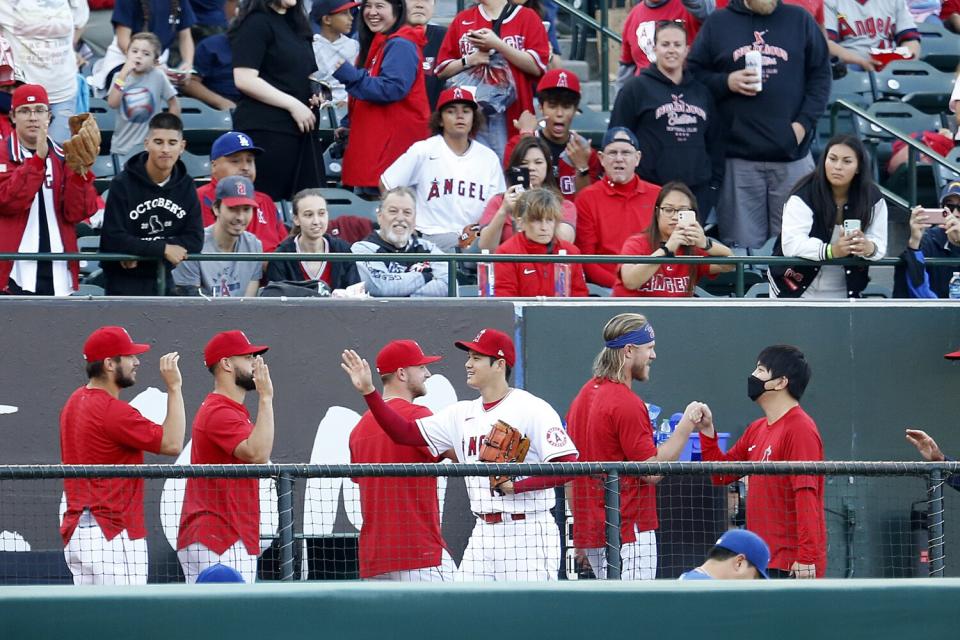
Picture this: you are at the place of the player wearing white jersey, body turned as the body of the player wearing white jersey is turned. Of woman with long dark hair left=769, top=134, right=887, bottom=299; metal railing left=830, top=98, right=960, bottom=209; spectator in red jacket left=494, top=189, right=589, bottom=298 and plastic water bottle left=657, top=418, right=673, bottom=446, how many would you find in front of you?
0

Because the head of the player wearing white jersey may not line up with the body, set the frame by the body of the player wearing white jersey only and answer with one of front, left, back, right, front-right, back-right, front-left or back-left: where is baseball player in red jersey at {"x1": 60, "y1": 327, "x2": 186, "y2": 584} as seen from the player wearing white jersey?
front-right

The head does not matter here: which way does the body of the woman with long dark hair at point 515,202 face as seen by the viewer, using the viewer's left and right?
facing the viewer

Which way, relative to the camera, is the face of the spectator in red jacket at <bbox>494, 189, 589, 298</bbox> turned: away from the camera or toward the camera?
toward the camera

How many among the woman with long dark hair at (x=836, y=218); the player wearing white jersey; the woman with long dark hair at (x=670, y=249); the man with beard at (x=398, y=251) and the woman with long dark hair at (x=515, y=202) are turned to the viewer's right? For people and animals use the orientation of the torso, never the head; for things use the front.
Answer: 0

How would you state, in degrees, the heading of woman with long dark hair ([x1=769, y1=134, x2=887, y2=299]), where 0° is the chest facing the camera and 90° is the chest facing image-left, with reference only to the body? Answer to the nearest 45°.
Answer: approximately 0°

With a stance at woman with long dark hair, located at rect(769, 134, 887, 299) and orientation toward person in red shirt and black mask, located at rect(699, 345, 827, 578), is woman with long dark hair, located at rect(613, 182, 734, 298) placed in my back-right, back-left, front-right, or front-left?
front-right

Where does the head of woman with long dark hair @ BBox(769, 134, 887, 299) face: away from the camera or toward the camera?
toward the camera

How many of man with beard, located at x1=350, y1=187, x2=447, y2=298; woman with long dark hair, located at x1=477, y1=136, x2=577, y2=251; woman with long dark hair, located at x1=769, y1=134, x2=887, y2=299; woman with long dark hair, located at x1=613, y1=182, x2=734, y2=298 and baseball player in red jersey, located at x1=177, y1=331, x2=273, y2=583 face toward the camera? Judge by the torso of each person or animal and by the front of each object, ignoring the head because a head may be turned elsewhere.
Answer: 4

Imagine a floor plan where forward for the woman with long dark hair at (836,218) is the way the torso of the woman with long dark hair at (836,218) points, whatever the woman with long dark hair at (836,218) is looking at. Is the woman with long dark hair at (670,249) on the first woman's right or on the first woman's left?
on the first woman's right

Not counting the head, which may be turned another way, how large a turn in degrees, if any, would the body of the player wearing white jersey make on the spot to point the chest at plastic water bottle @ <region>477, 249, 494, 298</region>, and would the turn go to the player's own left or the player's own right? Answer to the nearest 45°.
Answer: approximately 135° to the player's own right

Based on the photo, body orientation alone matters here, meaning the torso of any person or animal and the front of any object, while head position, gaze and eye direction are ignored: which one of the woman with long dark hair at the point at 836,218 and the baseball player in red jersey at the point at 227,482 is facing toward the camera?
the woman with long dark hair

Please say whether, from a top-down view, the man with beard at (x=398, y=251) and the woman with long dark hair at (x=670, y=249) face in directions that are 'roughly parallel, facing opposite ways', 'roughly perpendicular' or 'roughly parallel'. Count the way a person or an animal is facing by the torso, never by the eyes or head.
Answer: roughly parallel

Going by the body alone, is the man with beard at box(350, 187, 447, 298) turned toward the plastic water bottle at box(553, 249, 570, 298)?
no

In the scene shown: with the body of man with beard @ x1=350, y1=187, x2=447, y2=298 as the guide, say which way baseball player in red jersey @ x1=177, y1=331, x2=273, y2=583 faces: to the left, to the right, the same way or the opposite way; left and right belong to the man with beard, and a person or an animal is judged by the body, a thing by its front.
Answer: to the left

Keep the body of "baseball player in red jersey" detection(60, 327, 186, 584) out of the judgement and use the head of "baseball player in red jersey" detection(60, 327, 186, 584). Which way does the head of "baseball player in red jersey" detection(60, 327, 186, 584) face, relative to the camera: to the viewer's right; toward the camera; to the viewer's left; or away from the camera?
to the viewer's right

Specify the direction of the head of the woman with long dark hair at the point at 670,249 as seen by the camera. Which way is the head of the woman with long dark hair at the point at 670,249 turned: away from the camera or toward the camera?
toward the camera

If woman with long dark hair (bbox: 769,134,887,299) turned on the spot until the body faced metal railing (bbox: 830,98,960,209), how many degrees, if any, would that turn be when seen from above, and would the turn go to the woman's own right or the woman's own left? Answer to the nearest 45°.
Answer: approximately 180°

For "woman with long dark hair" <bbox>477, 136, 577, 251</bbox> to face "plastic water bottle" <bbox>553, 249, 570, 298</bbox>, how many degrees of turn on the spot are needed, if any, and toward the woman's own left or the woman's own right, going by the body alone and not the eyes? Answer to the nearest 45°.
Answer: approximately 45° to the woman's own left

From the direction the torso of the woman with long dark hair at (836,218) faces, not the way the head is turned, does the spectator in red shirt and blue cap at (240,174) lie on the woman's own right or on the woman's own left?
on the woman's own right

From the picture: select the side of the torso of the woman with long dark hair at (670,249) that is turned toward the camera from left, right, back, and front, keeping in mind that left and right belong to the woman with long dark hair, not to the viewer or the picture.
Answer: front
